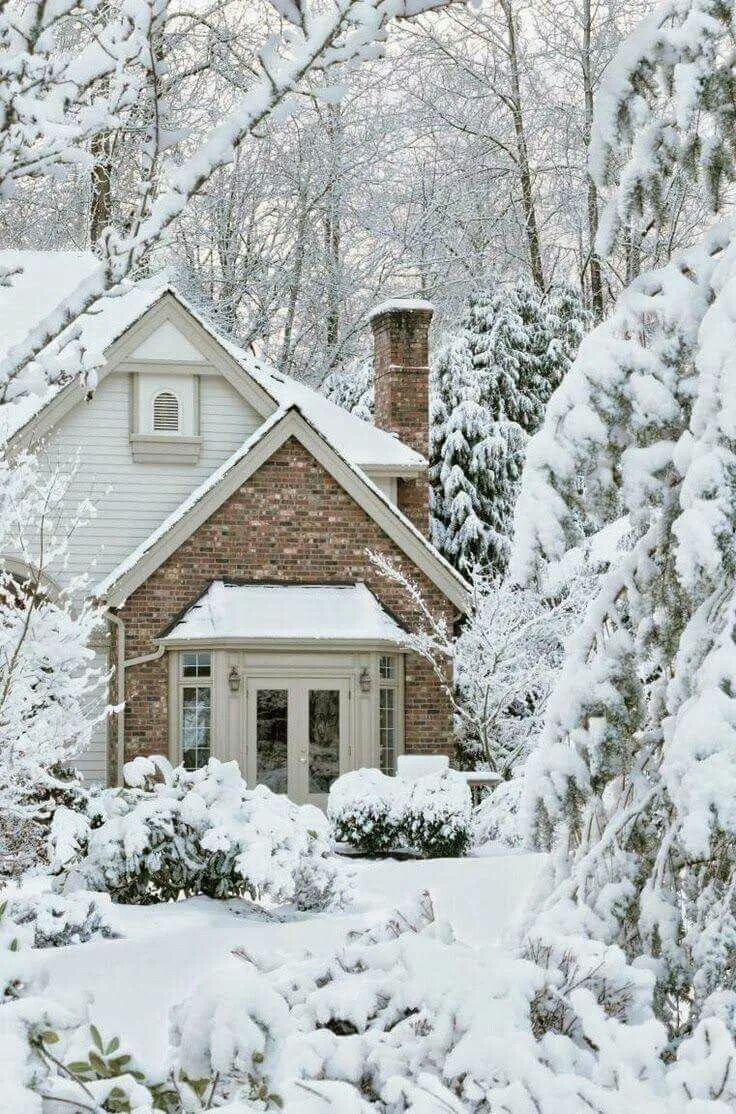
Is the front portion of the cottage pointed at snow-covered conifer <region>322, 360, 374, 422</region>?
no

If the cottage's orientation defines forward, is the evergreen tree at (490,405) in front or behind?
behind

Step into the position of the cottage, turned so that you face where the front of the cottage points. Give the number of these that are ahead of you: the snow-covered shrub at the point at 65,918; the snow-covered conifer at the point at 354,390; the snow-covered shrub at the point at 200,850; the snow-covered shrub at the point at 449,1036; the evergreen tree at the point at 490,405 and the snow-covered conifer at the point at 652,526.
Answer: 4

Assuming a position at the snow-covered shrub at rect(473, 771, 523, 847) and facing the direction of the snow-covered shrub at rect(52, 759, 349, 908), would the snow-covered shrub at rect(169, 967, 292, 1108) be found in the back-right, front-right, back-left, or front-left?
front-left

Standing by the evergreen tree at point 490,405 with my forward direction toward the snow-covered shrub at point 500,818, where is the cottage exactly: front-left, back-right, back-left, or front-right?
front-right

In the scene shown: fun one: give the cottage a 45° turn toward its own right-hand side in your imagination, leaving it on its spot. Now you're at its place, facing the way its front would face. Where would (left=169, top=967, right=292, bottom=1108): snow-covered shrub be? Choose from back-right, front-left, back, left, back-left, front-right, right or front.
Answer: front-left

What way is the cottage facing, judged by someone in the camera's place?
facing the viewer

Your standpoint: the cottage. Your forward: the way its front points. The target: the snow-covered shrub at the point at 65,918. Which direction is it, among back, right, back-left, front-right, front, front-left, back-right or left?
front

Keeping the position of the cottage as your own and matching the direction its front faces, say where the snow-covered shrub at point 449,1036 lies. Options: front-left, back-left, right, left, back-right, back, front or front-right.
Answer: front

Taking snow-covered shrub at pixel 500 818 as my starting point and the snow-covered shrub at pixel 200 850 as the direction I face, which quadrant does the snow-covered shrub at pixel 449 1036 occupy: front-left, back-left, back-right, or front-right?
front-left

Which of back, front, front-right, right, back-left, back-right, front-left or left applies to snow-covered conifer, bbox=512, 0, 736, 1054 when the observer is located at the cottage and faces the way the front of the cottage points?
front

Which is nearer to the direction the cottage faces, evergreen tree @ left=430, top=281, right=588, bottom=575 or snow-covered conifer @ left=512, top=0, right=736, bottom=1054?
the snow-covered conifer

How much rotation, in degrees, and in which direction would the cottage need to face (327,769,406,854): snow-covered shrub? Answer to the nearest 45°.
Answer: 0° — it already faces it

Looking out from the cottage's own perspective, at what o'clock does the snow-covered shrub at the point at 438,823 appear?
The snow-covered shrub is roughly at 11 o'clock from the cottage.

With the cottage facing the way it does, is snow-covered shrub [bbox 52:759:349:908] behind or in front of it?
in front
